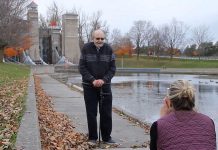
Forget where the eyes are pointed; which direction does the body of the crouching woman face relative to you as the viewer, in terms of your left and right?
facing away from the viewer

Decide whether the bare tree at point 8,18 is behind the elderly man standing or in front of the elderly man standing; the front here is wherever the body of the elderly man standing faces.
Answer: behind

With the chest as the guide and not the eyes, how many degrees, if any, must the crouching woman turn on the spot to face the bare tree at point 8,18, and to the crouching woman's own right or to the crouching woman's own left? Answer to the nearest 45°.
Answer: approximately 45° to the crouching woman's own left

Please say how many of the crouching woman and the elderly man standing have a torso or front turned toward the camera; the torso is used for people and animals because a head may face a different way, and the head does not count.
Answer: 1

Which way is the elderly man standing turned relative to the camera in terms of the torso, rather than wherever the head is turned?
toward the camera

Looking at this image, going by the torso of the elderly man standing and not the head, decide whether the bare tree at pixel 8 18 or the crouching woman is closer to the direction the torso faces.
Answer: the crouching woman

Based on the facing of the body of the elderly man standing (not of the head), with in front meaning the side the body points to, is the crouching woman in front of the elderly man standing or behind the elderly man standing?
in front

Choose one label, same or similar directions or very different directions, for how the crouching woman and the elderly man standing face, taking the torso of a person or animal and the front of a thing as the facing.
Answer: very different directions

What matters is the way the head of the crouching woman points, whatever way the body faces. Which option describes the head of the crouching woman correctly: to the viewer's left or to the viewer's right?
to the viewer's left
